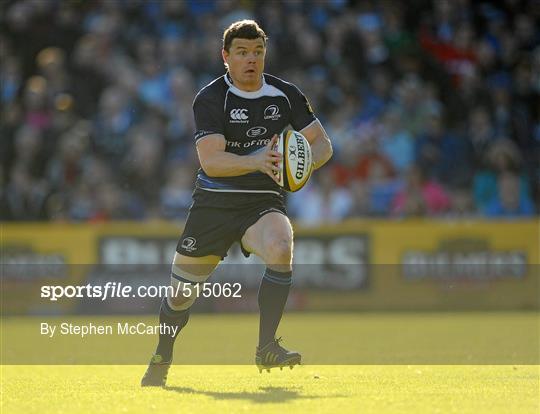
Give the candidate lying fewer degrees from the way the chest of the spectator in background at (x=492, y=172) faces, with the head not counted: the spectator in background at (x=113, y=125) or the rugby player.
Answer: the rugby player

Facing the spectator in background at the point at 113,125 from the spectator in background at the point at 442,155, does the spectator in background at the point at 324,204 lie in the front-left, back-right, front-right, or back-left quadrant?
front-left

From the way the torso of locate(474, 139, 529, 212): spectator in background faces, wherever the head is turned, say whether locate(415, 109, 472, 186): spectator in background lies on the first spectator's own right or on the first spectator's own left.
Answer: on the first spectator's own right

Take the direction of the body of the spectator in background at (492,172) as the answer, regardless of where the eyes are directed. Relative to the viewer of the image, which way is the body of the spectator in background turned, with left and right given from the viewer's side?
facing the viewer

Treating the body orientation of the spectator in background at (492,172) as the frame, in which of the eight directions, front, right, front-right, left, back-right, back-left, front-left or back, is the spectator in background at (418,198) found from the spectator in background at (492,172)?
front-right

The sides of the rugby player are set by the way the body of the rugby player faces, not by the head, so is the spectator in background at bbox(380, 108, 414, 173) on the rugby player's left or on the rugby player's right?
on the rugby player's left

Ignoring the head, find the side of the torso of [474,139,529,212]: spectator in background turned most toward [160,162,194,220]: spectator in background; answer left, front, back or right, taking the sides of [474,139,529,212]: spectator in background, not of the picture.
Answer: right

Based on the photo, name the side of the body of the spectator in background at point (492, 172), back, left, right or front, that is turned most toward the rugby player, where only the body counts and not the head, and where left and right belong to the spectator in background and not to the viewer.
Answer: front

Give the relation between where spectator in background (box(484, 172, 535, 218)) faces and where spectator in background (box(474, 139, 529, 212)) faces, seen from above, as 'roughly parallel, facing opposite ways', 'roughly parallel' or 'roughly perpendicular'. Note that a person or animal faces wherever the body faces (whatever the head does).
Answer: roughly parallel

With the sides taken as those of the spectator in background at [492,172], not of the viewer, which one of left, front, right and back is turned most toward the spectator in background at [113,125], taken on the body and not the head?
right

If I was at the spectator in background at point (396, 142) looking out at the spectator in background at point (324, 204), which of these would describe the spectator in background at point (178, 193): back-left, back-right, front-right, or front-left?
front-right

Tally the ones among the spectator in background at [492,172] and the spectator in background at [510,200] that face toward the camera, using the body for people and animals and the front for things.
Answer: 2
